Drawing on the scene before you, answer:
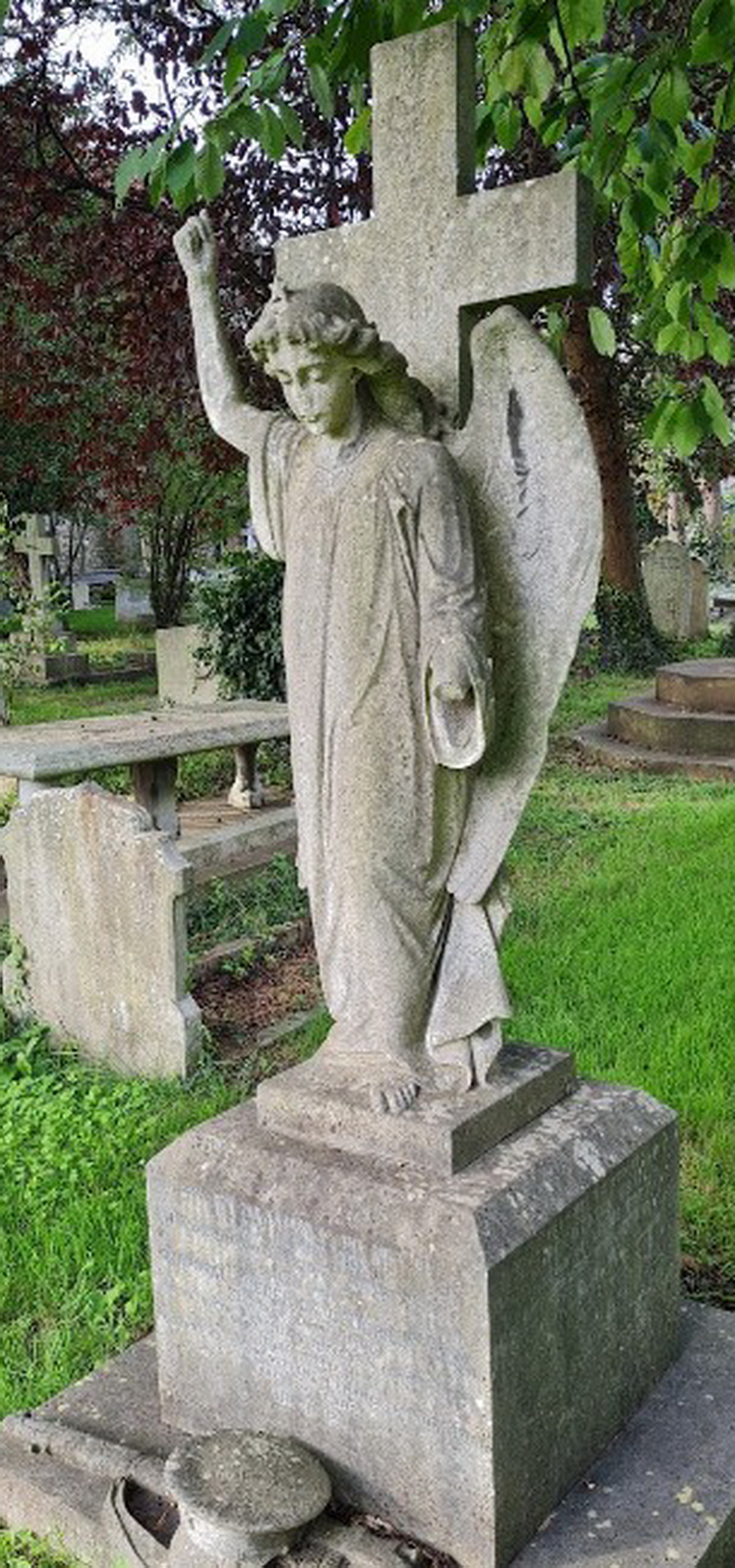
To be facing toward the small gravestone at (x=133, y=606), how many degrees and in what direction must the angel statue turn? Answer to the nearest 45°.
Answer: approximately 135° to its right

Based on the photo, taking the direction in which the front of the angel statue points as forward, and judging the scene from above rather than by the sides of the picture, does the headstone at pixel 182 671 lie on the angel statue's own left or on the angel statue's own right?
on the angel statue's own right

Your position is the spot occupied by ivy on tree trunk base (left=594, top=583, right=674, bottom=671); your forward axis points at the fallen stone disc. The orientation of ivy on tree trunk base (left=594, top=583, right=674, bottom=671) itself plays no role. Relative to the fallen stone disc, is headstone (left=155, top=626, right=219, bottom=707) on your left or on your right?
right

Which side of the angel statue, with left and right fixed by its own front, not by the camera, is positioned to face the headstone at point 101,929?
right

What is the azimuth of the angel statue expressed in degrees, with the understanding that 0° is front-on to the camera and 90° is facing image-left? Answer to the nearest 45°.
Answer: approximately 45°

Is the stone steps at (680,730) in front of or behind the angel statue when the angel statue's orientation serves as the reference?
behind

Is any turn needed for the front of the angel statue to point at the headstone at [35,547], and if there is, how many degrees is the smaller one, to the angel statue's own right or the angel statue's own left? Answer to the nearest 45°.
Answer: approximately 135° to the angel statue's own right

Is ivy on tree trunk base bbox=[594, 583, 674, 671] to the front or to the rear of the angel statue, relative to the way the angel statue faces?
to the rear

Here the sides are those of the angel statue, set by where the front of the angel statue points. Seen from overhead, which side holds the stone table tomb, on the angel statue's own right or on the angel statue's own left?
on the angel statue's own right
